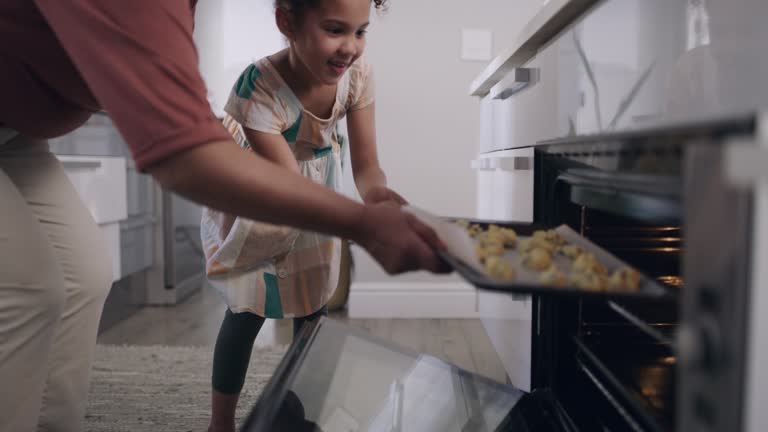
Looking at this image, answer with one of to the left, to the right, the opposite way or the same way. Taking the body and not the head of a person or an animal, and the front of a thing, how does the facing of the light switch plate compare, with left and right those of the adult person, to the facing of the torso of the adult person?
to the right

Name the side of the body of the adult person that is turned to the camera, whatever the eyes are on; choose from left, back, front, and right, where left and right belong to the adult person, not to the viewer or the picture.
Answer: right

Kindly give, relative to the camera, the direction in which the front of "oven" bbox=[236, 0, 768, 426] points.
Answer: facing the viewer and to the left of the viewer

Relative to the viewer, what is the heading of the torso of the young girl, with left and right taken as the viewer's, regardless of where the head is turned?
facing the viewer and to the right of the viewer

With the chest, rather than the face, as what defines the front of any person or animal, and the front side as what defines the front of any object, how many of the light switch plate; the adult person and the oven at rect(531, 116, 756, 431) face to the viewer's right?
1

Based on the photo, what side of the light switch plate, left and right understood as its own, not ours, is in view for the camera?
front

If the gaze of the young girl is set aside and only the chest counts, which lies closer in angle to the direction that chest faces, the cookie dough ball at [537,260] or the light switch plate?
the cookie dough ball

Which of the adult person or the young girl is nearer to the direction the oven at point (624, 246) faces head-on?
the adult person

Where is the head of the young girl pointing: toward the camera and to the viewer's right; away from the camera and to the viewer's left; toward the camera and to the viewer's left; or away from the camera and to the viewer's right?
toward the camera and to the viewer's right

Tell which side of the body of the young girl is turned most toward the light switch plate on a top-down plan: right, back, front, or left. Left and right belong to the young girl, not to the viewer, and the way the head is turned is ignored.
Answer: left

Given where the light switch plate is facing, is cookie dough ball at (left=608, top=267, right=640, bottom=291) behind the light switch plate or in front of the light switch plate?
in front
